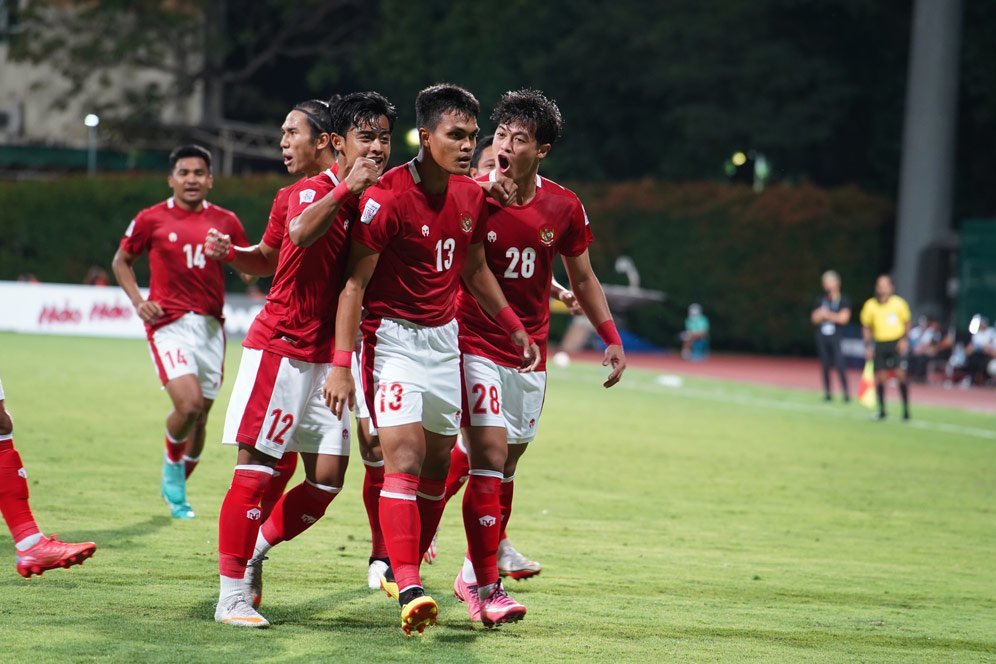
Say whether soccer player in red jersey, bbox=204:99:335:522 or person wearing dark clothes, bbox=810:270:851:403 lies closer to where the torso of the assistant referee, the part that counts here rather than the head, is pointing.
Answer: the soccer player in red jersey

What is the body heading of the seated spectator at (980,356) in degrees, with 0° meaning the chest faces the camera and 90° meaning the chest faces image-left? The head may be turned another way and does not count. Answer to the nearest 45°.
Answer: approximately 45°

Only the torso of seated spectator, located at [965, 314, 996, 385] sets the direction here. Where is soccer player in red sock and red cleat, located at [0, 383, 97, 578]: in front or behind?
in front

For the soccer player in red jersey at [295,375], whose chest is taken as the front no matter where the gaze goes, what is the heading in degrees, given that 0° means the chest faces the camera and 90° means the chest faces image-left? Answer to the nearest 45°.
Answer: approximately 315°

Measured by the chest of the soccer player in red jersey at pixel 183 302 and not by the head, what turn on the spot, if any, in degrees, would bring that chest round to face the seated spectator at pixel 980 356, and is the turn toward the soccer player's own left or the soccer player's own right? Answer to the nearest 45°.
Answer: approximately 135° to the soccer player's own left
